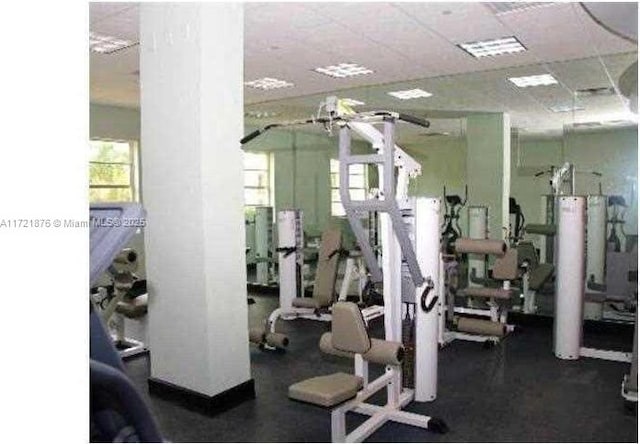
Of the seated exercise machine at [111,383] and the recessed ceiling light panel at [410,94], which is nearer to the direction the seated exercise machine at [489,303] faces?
the seated exercise machine

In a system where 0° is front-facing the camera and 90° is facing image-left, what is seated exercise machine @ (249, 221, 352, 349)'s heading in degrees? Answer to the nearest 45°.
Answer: approximately 45°

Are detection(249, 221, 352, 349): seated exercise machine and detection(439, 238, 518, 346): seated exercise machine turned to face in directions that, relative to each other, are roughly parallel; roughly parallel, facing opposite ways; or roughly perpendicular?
roughly parallel

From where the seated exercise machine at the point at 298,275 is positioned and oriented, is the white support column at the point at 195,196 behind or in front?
in front

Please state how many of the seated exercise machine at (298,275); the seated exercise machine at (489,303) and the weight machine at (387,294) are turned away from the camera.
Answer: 0

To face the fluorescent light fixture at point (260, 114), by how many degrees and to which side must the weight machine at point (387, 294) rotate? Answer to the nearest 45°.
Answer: approximately 135° to its right

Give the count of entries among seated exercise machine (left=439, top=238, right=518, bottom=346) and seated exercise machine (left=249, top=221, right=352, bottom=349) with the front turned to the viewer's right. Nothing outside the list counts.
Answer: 0

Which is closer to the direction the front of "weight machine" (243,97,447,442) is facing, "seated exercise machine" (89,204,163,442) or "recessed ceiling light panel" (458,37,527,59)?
the seated exercise machine

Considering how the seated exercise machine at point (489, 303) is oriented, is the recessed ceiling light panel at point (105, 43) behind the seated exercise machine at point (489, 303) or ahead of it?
ahead

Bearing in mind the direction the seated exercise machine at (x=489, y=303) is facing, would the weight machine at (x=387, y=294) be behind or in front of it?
in front

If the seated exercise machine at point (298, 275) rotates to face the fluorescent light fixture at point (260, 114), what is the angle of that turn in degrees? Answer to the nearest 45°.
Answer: approximately 135° to its right
